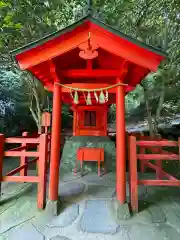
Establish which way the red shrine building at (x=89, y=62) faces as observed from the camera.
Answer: facing the viewer
